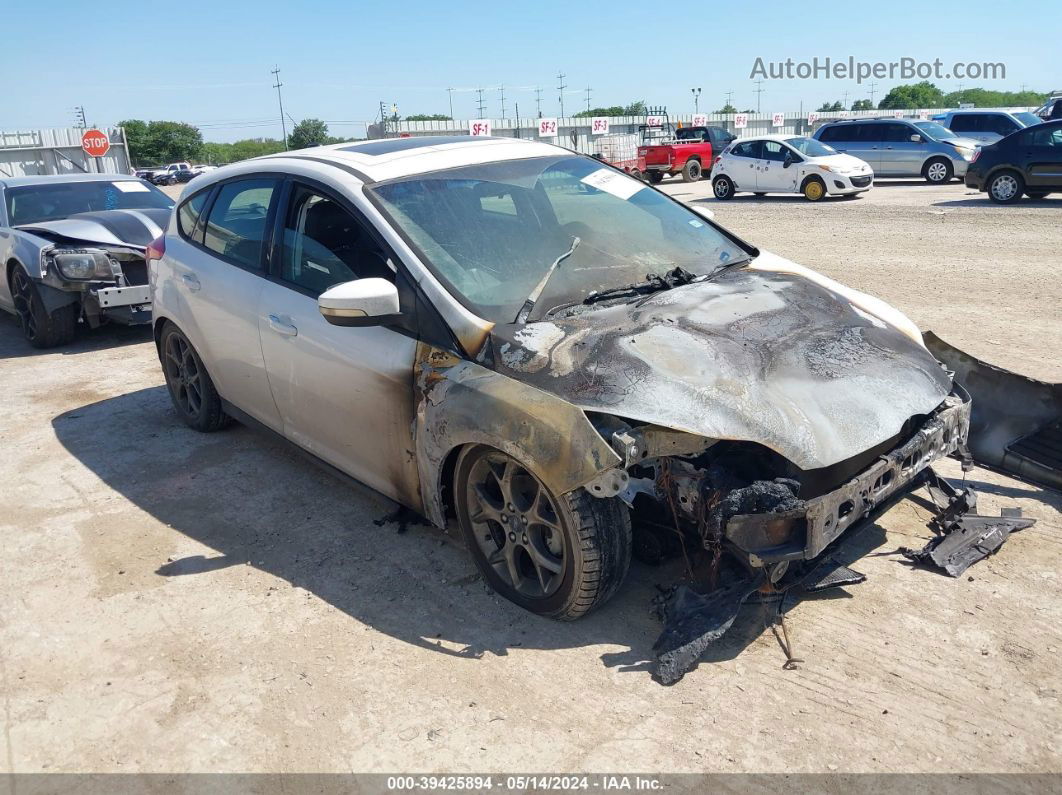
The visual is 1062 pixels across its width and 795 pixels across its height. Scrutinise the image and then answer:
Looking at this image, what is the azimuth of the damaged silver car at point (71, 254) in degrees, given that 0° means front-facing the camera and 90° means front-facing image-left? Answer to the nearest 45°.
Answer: approximately 315°

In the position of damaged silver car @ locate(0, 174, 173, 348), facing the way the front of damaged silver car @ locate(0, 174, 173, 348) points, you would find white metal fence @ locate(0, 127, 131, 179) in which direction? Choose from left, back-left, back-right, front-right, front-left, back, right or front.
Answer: back-left

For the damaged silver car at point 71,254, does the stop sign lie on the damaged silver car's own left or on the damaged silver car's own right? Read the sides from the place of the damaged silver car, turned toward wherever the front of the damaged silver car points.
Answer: on the damaged silver car's own left

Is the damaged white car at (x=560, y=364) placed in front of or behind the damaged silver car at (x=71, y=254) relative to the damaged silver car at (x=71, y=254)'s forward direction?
in front

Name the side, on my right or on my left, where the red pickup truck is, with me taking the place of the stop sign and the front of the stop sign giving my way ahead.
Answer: on my left

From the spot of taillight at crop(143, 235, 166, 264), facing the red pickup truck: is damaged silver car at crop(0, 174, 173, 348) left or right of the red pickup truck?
left

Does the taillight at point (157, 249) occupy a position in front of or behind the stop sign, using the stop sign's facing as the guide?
in front

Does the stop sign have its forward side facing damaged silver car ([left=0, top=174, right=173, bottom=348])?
yes

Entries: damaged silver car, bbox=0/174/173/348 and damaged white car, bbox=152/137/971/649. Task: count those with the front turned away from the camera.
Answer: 0

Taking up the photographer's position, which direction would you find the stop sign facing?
facing the viewer

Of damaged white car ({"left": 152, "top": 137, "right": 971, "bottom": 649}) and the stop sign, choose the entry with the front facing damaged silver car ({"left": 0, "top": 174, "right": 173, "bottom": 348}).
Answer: the stop sign

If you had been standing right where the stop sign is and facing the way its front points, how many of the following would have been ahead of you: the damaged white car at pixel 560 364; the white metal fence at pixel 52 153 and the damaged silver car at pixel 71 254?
2

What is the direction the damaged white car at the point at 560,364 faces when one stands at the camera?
facing the viewer and to the right of the viewer

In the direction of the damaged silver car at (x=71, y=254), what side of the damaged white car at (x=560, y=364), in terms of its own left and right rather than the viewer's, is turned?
back
